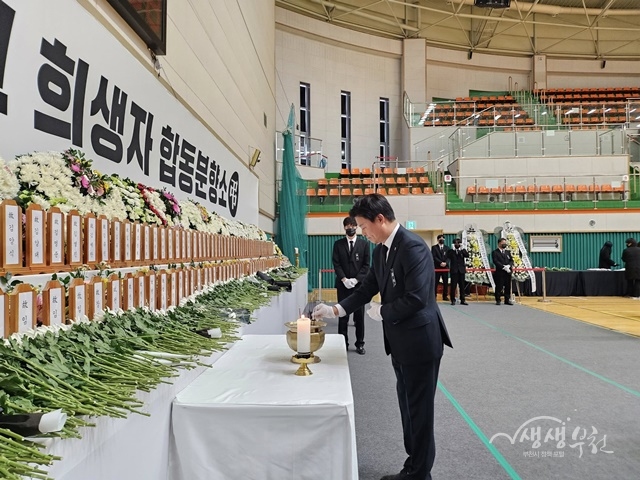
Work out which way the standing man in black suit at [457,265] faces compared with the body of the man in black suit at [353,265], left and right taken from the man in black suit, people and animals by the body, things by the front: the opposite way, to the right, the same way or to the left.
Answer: the same way

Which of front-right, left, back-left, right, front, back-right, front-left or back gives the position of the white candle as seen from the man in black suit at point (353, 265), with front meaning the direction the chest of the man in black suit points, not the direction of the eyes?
front

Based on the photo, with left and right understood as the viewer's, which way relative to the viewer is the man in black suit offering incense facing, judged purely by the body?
facing to the left of the viewer

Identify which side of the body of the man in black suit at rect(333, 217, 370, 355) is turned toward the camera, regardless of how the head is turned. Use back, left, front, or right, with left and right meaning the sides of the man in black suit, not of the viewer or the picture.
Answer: front

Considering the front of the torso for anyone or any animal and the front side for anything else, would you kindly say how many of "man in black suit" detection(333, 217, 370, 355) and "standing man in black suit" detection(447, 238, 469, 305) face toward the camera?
2

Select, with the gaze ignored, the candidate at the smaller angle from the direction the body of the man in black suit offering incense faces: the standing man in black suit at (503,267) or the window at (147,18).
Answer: the window

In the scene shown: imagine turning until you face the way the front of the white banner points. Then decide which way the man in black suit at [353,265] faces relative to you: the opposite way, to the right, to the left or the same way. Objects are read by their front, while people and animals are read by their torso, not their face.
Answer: to the right

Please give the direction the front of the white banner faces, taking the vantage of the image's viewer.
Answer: facing the viewer and to the right of the viewer

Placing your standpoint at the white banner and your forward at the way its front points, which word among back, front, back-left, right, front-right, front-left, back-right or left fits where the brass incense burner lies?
front

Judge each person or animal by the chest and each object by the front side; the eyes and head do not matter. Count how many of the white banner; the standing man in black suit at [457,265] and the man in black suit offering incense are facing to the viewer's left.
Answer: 1

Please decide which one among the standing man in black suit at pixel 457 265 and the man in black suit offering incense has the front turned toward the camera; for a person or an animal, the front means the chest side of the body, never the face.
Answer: the standing man in black suit

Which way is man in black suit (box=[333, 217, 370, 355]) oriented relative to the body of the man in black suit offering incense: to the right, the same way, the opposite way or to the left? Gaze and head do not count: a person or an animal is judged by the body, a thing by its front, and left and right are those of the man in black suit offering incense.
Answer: to the left

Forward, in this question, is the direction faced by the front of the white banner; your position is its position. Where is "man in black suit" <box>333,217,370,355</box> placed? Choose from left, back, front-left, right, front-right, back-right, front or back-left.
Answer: left

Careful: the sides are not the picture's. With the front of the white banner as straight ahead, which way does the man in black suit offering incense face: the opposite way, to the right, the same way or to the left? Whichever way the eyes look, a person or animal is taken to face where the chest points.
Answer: the opposite way

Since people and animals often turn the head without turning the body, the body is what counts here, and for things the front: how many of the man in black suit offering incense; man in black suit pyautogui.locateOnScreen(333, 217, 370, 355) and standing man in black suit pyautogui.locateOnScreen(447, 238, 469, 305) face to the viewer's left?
1

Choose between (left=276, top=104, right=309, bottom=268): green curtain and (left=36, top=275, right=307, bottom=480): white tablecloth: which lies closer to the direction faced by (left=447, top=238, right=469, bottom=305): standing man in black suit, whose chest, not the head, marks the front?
the white tablecloth

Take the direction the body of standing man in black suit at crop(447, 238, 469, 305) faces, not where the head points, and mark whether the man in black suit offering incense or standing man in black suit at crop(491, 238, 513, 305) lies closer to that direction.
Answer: the man in black suit offering incense

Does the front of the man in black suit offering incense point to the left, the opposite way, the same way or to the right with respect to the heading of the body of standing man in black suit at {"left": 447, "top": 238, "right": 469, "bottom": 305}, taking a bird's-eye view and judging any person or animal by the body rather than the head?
to the right

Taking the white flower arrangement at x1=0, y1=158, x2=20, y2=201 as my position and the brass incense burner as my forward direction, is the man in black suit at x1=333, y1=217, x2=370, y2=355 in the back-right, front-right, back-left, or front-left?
front-left

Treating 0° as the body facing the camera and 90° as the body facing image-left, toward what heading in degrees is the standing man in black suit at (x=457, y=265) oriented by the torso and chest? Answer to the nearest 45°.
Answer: approximately 0°

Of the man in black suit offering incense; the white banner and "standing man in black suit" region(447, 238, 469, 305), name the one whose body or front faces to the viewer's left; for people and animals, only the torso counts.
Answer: the man in black suit offering incense
